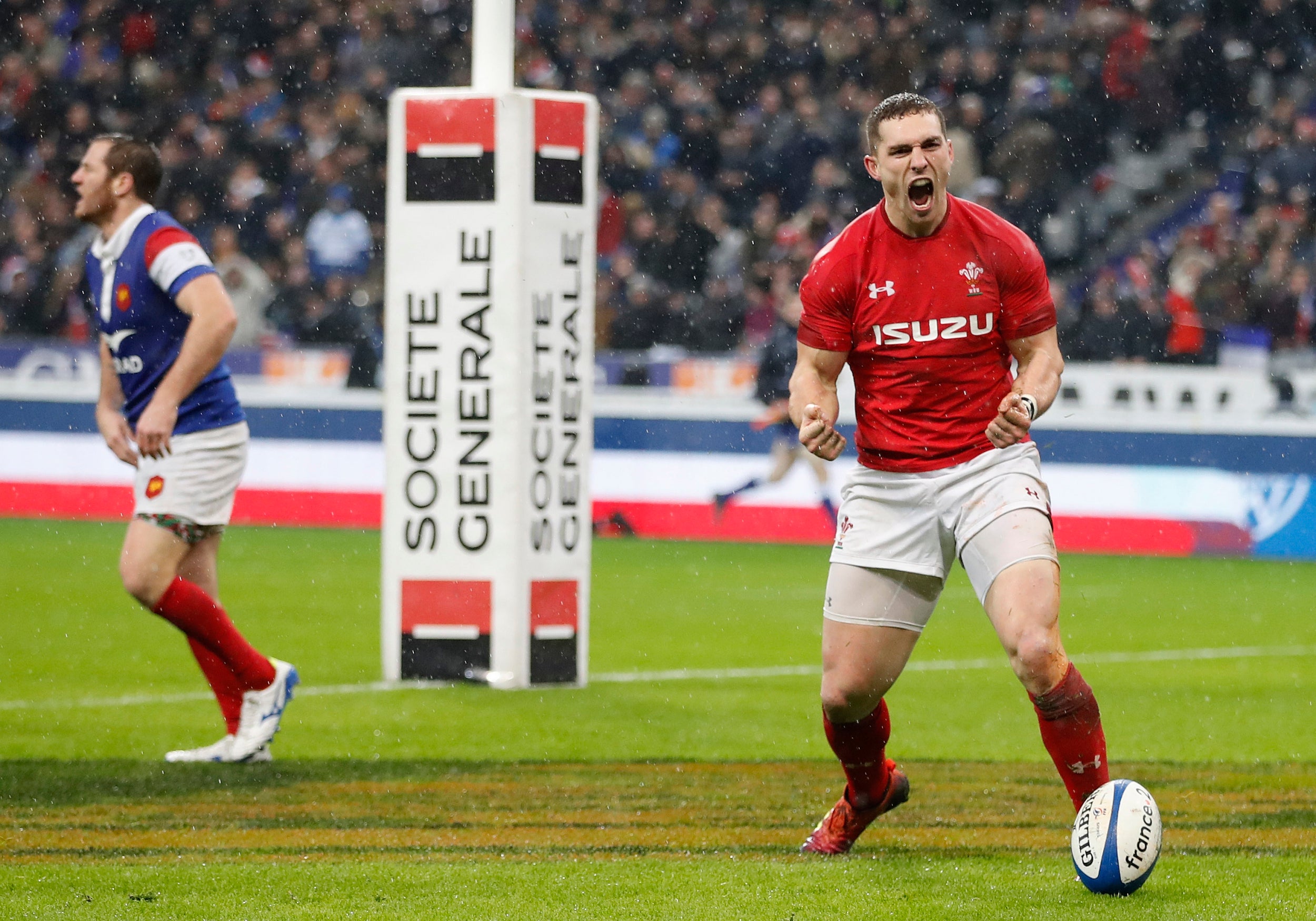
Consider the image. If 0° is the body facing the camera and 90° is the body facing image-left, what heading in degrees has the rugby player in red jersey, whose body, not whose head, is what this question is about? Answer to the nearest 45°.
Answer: approximately 0°

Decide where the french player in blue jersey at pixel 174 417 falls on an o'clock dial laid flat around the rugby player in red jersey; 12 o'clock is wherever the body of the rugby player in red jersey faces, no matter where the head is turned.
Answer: The french player in blue jersey is roughly at 4 o'clock from the rugby player in red jersey.

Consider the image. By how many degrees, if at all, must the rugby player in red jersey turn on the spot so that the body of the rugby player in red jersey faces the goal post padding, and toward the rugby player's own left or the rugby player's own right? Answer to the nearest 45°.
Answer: approximately 135° to the rugby player's own right

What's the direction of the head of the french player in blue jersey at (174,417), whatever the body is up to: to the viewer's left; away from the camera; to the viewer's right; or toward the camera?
to the viewer's left
